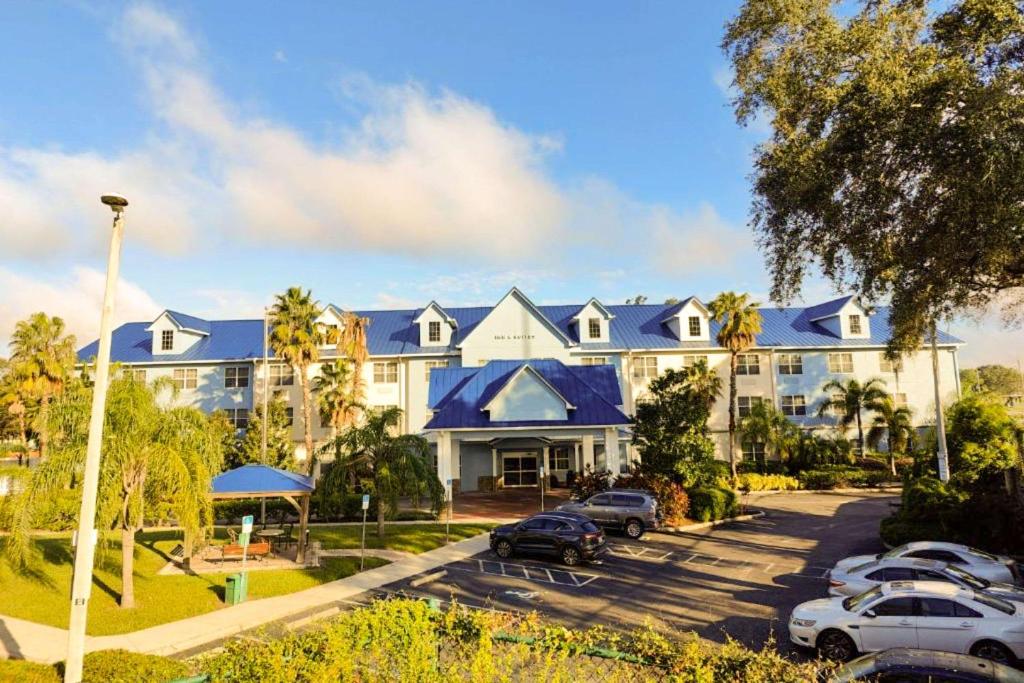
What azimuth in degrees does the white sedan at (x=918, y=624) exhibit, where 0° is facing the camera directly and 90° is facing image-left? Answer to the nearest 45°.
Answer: approximately 90°

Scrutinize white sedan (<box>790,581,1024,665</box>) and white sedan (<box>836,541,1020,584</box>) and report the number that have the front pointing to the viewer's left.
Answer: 2

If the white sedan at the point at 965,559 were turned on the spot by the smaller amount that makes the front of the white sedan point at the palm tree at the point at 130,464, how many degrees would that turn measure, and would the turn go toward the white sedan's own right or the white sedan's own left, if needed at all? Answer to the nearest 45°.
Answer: approximately 45° to the white sedan's own left

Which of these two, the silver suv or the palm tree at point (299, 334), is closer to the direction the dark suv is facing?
the palm tree

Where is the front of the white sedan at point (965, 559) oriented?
to the viewer's left

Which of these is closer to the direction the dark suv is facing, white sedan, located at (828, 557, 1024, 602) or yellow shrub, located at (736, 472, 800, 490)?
the yellow shrub

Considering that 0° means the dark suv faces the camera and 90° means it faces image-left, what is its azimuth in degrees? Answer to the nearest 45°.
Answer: approximately 135°

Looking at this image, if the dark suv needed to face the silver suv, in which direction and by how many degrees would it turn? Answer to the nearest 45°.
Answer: approximately 90° to its right

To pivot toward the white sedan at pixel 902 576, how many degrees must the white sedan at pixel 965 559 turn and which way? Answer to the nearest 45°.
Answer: approximately 90° to its left
